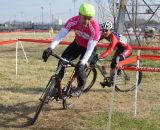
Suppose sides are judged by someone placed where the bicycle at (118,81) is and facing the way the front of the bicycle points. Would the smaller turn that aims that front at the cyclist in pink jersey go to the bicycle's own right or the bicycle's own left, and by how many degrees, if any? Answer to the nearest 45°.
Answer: approximately 90° to the bicycle's own left

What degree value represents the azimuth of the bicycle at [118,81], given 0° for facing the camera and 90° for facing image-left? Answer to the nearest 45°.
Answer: approximately 90°

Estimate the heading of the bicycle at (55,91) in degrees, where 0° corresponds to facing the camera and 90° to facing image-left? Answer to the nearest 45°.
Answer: approximately 45°

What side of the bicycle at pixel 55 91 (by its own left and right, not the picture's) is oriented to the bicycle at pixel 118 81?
back

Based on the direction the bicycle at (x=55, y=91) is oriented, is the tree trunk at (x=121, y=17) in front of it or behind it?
behind

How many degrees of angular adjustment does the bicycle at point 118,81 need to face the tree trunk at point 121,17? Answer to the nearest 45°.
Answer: approximately 90° to its right
